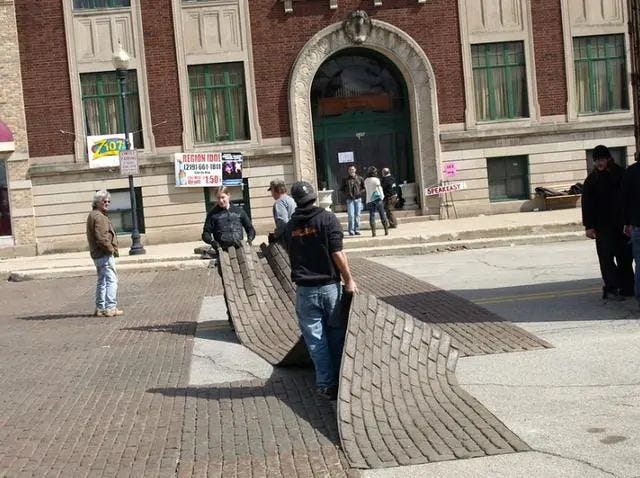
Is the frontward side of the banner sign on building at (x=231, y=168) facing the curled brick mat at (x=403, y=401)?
yes

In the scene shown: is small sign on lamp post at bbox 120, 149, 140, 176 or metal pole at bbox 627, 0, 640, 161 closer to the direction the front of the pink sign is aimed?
the metal pole

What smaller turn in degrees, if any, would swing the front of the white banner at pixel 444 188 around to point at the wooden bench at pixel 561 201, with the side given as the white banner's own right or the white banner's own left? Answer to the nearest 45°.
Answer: approximately 90° to the white banner's own left

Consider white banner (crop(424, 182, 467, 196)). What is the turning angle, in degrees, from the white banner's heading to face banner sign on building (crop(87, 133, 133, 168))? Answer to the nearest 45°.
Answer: approximately 90° to its right

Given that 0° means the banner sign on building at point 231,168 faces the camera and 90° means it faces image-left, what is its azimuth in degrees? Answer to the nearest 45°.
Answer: approximately 0°

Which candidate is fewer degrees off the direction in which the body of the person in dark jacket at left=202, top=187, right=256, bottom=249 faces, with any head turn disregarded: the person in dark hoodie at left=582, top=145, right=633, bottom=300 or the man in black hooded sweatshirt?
the man in black hooded sweatshirt

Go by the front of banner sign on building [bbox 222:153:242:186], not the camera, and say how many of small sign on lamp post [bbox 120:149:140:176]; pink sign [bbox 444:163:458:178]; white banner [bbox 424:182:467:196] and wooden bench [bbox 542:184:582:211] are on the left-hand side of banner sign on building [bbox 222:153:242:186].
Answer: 3

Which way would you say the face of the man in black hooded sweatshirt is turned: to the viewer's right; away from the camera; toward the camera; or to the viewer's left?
away from the camera
